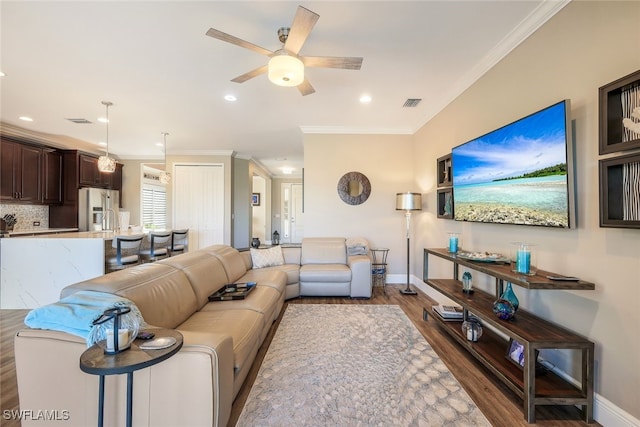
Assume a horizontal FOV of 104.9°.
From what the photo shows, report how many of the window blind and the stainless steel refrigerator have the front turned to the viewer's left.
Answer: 0

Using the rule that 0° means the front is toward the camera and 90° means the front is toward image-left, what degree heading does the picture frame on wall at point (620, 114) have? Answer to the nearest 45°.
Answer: approximately 45°

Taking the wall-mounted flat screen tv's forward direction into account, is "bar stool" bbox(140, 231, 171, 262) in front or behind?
in front

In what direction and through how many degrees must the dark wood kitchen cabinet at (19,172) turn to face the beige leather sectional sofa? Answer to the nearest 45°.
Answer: approximately 45° to its right

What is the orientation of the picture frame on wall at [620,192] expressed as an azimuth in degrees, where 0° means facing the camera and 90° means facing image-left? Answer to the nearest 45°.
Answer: approximately 45°

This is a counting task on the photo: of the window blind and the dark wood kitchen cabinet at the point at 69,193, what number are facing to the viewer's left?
0

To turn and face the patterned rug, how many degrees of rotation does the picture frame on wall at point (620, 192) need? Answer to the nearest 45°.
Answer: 0° — it already faces it

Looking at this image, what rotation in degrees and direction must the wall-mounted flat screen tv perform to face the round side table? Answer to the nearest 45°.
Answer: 0° — it already faces it

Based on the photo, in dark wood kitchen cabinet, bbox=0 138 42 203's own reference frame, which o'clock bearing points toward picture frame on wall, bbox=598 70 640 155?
The picture frame on wall is roughly at 1 o'clock from the dark wood kitchen cabinet.

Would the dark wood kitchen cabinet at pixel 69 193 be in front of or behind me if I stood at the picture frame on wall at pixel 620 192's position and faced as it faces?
in front

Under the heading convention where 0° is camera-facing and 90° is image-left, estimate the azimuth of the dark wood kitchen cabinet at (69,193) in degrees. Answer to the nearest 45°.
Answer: approximately 315°
